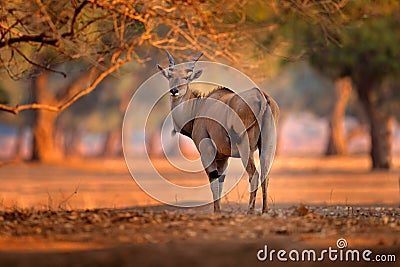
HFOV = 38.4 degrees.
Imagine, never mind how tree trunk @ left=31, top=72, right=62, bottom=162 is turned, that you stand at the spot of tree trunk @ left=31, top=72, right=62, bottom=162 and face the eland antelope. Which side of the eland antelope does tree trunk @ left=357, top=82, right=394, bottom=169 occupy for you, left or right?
left

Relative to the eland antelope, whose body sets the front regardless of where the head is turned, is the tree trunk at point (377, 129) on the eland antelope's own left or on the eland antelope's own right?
on the eland antelope's own right

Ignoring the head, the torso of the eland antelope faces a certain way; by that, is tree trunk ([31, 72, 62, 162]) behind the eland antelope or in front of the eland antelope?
in front

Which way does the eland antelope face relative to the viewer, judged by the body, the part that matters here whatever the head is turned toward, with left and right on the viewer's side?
facing away from the viewer and to the left of the viewer
